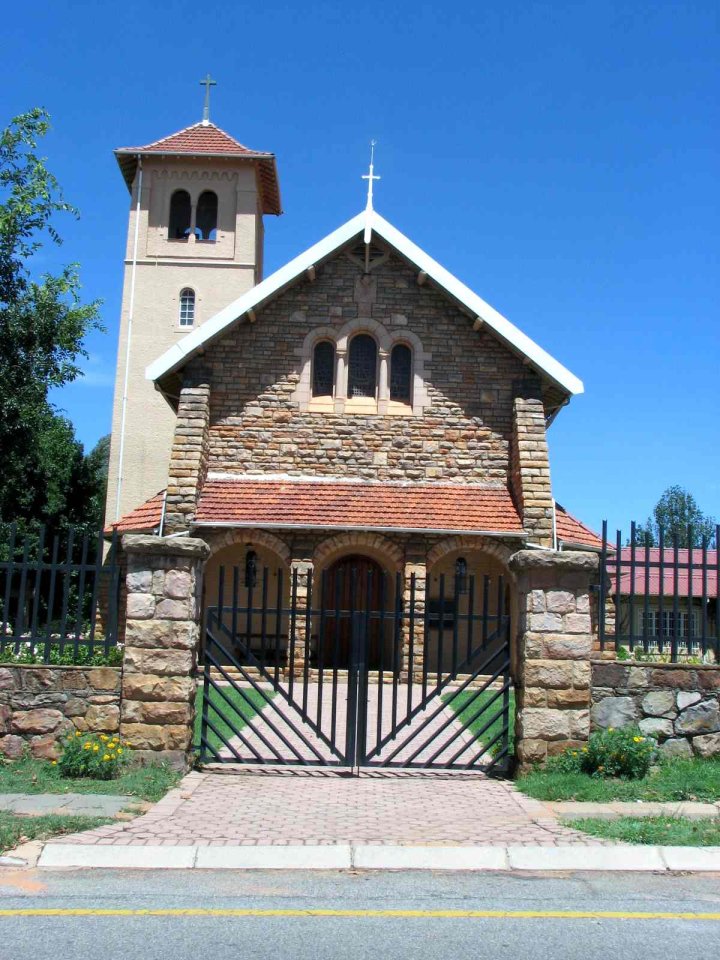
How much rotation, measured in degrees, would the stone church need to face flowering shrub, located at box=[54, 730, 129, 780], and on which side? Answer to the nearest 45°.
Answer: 0° — it already faces it

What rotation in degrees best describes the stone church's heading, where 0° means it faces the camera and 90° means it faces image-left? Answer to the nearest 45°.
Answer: approximately 0°

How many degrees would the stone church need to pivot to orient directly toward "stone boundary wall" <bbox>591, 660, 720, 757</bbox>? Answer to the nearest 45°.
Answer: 0° — it already faces it

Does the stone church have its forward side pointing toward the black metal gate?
yes

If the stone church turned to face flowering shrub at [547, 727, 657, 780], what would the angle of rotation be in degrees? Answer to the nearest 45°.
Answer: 0° — it already faces it
